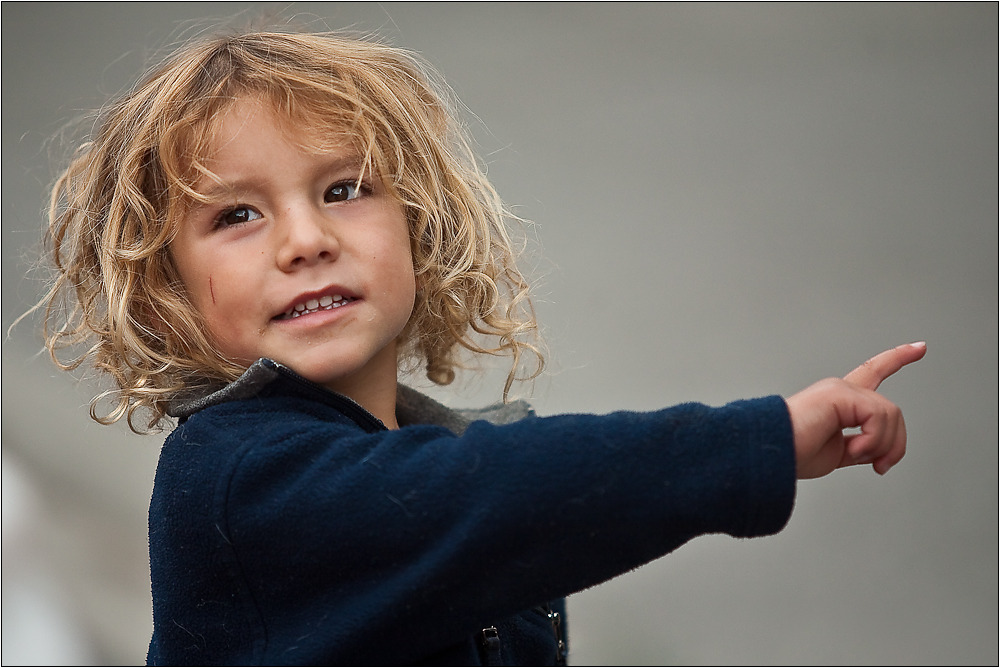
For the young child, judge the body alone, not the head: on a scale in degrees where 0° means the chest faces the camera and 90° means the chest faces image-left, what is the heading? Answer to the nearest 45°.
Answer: approximately 315°
